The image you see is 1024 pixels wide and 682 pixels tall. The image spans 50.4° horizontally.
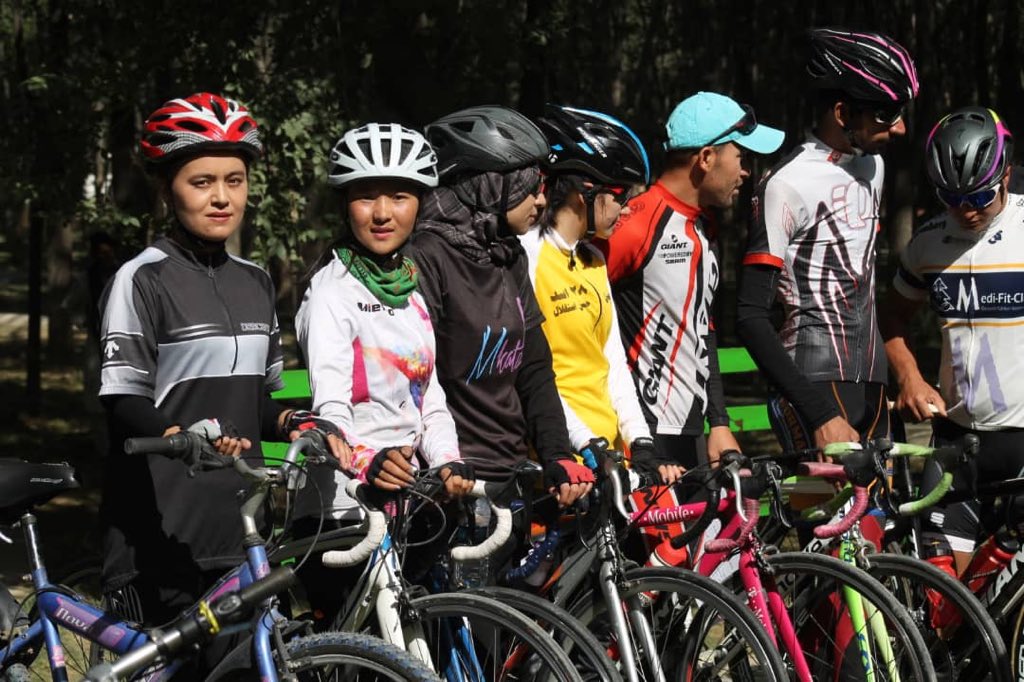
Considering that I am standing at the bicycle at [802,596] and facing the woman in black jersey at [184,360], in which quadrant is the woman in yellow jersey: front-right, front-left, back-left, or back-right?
front-right

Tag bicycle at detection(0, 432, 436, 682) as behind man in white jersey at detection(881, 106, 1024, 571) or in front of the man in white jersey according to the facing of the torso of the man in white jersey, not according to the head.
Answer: in front

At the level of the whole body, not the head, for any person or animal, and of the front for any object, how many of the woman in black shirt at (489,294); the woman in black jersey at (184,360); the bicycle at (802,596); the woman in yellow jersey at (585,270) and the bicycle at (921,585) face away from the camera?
0

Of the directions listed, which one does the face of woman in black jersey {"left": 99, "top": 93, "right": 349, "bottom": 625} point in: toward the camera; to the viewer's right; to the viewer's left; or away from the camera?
toward the camera

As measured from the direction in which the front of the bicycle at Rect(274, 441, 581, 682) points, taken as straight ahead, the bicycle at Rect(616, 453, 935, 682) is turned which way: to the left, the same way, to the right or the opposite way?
the same way

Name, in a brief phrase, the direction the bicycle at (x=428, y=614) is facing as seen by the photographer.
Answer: facing the viewer and to the right of the viewer

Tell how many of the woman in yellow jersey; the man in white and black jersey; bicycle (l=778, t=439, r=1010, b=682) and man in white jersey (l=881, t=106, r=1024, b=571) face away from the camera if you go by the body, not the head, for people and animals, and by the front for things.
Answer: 0

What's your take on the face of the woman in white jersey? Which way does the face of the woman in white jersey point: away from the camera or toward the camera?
toward the camera

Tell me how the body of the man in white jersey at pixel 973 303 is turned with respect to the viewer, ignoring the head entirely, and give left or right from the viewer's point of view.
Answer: facing the viewer
